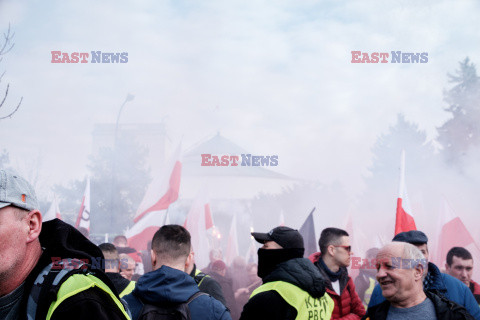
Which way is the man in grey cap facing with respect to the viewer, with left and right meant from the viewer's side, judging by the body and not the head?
facing the viewer and to the left of the viewer

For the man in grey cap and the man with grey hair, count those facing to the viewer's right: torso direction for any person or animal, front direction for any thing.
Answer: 0

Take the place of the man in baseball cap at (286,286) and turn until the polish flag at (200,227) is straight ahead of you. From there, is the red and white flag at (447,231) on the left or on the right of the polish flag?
right

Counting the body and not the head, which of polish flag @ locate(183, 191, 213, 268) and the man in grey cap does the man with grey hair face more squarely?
the man in grey cap

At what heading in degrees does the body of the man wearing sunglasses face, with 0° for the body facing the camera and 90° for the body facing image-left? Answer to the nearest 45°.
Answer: approximately 315°

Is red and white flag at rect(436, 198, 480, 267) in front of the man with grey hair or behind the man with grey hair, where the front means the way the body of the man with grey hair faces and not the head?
behind

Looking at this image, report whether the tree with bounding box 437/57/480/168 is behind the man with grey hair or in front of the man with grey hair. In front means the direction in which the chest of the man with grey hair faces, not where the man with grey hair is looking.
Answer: behind

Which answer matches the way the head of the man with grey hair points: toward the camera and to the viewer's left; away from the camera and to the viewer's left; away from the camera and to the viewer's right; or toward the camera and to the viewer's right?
toward the camera and to the viewer's left

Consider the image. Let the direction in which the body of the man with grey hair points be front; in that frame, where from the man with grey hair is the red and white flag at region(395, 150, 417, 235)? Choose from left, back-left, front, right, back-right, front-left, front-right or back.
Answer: back-right

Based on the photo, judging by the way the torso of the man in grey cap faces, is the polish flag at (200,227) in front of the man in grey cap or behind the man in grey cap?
behind

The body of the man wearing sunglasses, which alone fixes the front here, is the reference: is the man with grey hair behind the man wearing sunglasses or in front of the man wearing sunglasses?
in front
